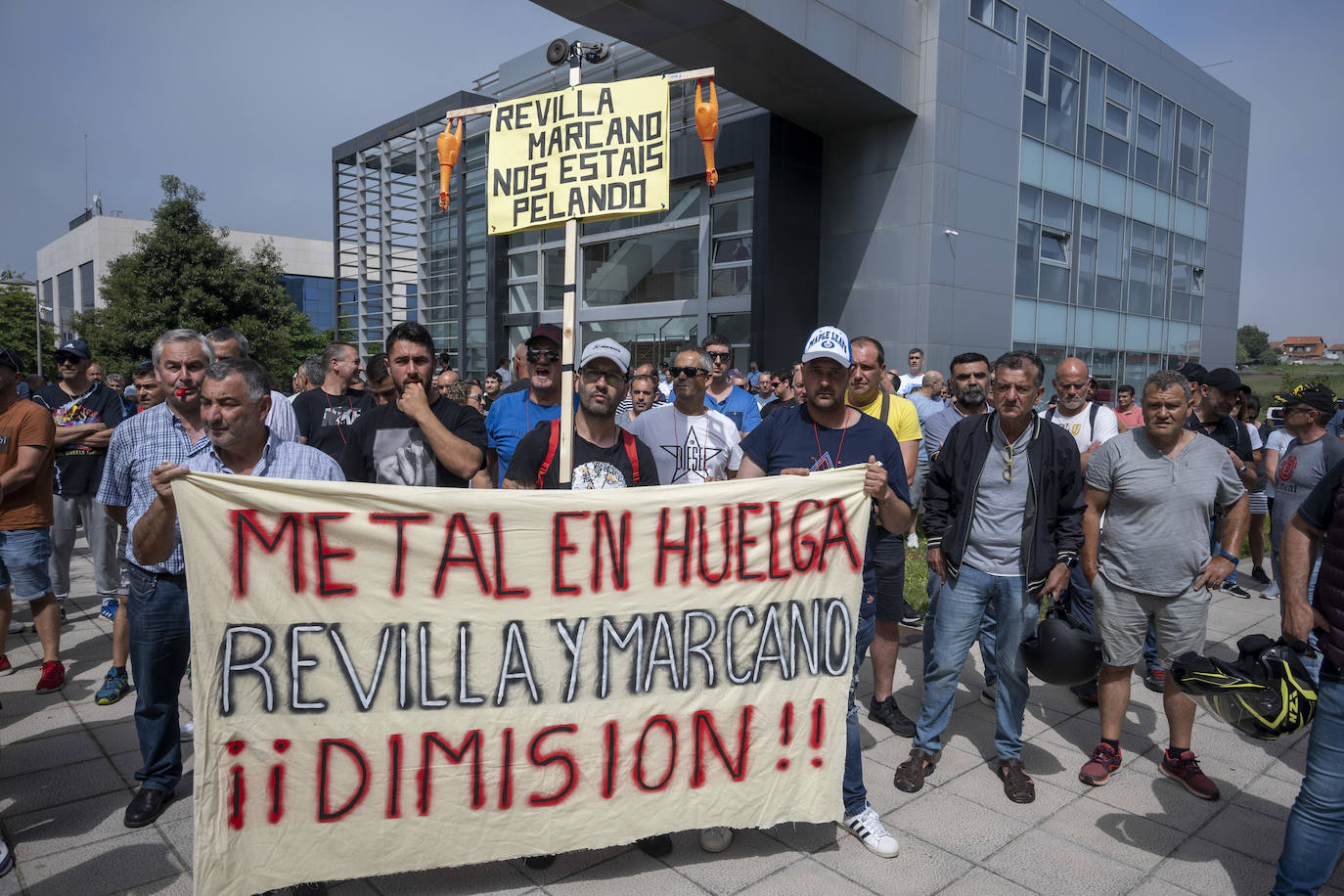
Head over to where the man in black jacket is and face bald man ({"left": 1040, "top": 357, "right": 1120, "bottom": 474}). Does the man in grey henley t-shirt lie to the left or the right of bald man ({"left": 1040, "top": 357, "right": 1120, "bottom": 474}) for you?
right

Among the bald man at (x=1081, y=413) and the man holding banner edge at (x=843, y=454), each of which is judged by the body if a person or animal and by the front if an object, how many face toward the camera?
2

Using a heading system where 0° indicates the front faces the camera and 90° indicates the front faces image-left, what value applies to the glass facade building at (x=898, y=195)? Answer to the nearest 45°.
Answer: approximately 45°

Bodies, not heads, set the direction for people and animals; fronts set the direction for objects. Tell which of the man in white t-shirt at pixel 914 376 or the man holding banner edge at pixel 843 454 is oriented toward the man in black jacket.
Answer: the man in white t-shirt

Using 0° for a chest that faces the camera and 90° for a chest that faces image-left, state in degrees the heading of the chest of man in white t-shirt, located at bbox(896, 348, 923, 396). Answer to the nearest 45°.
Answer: approximately 0°

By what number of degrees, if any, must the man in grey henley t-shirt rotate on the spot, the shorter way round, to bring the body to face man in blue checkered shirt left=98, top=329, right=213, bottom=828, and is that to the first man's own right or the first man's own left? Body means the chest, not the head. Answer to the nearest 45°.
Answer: approximately 45° to the first man's own right

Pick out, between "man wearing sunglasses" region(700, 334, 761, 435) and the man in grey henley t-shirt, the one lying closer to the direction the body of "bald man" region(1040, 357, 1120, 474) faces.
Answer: the man in grey henley t-shirt

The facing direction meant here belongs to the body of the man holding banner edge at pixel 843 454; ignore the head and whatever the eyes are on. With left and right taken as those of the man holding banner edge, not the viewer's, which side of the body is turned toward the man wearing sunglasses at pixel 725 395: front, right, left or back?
back
